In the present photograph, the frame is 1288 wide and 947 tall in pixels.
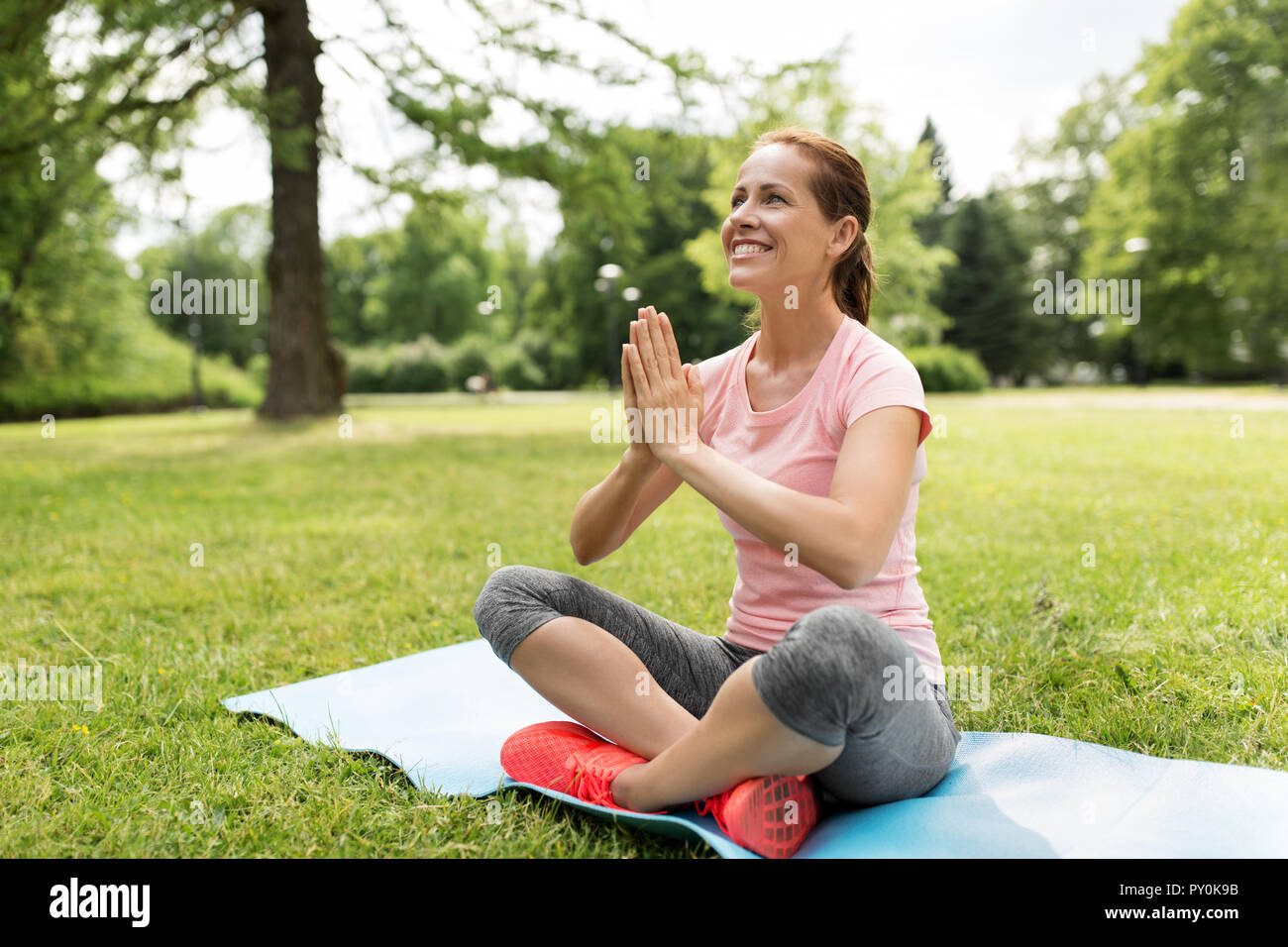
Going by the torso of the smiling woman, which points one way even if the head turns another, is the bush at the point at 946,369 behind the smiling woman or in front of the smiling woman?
behind

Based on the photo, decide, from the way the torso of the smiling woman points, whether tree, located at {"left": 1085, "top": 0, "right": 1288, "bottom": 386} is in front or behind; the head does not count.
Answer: behind

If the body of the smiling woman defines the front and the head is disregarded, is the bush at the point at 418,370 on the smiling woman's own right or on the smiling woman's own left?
on the smiling woman's own right

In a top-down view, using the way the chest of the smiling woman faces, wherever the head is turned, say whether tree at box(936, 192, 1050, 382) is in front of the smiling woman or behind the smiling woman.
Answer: behind

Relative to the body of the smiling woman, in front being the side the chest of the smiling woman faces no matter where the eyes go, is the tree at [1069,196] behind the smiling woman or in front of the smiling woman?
behind

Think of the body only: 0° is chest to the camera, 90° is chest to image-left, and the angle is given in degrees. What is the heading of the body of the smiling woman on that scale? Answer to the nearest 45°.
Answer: approximately 45°

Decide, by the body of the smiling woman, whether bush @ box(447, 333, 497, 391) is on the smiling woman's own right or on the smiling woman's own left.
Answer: on the smiling woman's own right
